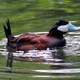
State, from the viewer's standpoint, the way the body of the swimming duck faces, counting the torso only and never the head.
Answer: to the viewer's right
